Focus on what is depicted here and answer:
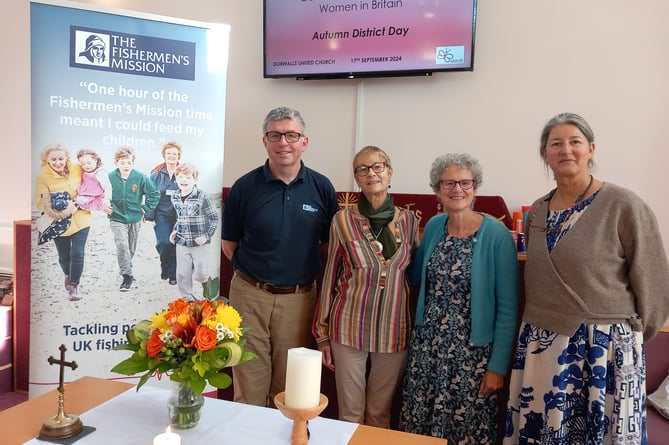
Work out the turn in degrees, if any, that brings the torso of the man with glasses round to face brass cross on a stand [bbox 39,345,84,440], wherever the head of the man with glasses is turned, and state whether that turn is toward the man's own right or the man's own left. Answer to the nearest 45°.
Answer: approximately 45° to the man's own right

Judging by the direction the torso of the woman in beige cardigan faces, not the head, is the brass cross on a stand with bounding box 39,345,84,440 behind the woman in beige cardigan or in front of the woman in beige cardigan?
in front

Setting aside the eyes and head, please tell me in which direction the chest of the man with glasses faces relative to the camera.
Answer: toward the camera

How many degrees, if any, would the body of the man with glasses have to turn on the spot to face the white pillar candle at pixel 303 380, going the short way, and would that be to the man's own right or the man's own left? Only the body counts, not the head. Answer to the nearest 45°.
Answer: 0° — they already face it

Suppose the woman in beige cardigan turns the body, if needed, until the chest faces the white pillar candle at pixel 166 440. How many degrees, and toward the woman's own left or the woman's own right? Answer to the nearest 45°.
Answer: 0° — they already face it

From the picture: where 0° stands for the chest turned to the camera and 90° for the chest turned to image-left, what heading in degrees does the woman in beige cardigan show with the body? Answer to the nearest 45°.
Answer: approximately 45°

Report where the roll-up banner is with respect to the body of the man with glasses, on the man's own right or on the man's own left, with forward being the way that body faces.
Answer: on the man's own right

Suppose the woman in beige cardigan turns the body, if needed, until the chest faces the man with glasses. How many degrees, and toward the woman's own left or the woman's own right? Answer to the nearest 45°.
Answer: approximately 45° to the woman's own right

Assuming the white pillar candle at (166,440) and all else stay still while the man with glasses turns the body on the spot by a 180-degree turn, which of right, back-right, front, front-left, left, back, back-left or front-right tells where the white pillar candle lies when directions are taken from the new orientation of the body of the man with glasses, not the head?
back

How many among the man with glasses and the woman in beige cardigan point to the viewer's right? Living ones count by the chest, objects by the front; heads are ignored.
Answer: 0

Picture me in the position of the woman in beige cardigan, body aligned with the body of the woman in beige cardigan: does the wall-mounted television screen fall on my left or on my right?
on my right

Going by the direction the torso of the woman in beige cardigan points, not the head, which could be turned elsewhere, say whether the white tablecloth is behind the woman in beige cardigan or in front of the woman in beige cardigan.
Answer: in front
